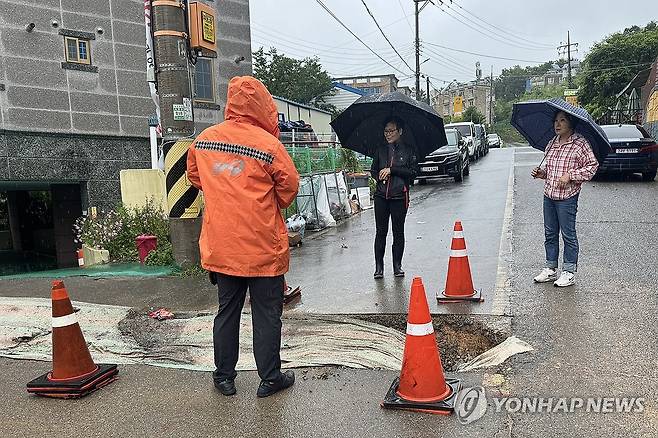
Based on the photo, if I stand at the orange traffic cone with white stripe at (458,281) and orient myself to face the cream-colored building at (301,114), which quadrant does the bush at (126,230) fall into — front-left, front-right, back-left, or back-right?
front-left

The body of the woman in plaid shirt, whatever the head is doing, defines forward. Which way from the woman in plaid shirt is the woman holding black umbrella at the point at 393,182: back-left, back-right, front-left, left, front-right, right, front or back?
front-right

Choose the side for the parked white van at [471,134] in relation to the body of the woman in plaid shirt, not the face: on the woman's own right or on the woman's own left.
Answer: on the woman's own right

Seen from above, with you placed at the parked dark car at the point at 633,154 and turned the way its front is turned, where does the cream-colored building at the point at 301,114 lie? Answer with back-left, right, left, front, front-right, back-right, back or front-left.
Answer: front-left

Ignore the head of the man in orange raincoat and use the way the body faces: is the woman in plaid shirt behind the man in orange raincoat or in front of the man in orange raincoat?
in front

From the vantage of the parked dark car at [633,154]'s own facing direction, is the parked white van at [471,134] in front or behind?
in front

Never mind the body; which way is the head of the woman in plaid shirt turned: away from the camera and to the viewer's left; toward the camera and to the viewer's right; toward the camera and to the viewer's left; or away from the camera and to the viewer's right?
toward the camera and to the viewer's left

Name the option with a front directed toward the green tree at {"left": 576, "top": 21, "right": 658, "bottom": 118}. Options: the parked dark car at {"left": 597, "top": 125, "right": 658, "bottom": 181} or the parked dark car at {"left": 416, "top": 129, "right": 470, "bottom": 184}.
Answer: the parked dark car at {"left": 597, "top": 125, "right": 658, "bottom": 181}

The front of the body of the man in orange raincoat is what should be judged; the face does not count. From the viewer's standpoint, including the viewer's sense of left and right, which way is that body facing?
facing away from the viewer and to the right of the viewer

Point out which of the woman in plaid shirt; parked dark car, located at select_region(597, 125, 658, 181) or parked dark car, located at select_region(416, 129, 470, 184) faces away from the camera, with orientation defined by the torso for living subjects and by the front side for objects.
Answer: parked dark car, located at select_region(597, 125, 658, 181)

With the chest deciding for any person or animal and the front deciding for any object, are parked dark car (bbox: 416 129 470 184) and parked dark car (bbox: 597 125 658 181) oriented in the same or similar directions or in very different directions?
very different directions

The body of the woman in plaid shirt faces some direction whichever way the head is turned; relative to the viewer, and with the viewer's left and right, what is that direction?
facing the viewer and to the left of the viewer

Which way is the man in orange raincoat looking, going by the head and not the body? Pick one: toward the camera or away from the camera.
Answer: away from the camera

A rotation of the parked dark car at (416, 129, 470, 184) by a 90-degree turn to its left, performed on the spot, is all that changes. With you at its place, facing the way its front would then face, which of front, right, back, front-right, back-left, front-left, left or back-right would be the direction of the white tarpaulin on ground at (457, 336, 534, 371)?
front-right

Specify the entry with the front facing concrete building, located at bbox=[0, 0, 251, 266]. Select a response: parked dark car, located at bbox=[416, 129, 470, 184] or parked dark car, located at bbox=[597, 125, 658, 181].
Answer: parked dark car, located at bbox=[416, 129, 470, 184]

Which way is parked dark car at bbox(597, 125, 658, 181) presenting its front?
away from the camera

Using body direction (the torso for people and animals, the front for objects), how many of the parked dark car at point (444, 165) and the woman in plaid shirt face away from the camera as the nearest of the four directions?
0
